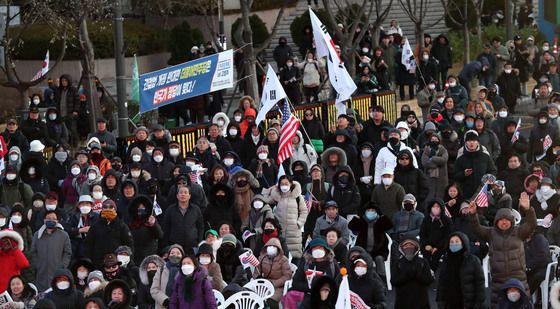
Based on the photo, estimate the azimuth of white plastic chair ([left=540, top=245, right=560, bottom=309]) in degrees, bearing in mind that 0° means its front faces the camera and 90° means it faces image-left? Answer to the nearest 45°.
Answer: approximately 45°

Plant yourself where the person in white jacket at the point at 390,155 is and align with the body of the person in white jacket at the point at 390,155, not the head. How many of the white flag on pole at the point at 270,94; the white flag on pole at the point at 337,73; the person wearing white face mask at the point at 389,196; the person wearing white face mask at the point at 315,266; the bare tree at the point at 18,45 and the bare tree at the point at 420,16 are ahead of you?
2

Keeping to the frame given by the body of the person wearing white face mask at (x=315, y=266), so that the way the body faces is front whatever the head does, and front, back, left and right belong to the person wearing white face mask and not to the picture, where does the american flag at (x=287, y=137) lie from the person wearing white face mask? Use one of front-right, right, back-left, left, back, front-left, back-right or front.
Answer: back

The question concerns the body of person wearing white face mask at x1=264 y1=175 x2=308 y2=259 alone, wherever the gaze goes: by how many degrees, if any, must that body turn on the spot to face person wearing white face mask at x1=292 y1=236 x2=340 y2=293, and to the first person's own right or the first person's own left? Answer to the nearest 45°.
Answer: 0° — they already face them

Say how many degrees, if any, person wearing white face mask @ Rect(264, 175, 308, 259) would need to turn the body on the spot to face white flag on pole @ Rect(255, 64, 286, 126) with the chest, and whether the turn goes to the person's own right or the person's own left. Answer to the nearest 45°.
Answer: approximately 180°

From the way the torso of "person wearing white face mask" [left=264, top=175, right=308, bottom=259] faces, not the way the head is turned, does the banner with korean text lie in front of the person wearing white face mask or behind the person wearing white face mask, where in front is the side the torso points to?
behind

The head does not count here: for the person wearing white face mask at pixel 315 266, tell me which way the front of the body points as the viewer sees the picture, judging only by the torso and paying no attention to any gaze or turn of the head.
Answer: toward the camera

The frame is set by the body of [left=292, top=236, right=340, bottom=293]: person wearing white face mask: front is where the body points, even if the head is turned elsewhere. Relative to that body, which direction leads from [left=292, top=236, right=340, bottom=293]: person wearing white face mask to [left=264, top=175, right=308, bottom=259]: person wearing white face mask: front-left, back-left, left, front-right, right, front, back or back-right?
back

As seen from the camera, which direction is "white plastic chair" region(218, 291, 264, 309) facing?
toward the camera

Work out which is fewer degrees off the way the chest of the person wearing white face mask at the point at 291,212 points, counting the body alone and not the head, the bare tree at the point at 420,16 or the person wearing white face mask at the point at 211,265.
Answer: the person wearing white face mask

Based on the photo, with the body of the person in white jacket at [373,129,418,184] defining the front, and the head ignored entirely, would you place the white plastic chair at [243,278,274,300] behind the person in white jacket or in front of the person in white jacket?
in front

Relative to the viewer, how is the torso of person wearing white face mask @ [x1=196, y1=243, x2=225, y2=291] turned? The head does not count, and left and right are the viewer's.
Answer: facing the viewer and to the left of the viewer

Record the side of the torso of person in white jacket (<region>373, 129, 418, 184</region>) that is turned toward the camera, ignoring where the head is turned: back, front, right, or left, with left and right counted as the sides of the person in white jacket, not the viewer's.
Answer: front

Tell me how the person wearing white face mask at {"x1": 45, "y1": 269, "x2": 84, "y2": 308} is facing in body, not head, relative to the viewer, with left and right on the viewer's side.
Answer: facing the viewer

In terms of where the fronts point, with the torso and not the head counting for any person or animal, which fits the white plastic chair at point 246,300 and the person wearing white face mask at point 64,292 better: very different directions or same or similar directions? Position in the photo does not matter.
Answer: same or similar directions

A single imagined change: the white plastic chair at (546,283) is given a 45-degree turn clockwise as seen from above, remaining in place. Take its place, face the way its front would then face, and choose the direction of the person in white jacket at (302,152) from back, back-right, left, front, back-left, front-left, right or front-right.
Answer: front-right

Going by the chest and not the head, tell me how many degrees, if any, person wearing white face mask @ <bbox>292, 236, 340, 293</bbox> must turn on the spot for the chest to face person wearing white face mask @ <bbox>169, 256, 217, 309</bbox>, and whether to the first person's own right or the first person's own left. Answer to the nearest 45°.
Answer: approximately 45° to the first person's own right
